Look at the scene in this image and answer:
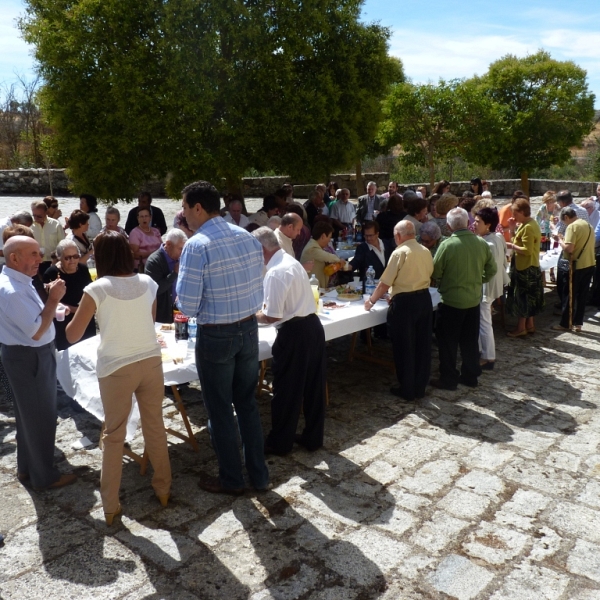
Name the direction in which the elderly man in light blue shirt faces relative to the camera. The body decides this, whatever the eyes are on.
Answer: to the viewer's right

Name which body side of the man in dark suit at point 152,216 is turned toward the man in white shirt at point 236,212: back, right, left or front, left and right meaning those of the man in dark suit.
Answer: left

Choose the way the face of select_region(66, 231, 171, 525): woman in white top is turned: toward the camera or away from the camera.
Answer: away from the camera

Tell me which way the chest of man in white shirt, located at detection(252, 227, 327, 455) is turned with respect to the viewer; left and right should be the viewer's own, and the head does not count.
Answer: facing away from the viewer and to the left of the viewer

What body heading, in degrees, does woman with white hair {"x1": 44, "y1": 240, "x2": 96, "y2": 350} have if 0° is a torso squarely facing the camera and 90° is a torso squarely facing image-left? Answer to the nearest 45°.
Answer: approximately 315°

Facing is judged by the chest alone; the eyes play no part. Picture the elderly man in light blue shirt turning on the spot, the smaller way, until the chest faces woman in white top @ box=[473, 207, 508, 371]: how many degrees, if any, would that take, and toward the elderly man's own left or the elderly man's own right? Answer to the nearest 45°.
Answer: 0° — they already face them

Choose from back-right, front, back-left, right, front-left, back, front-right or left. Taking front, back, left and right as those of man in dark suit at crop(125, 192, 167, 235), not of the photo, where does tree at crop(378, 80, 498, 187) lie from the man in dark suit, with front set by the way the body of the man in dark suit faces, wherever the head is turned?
back-left

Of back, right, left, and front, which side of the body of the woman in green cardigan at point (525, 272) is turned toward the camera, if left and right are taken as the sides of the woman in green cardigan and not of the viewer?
left

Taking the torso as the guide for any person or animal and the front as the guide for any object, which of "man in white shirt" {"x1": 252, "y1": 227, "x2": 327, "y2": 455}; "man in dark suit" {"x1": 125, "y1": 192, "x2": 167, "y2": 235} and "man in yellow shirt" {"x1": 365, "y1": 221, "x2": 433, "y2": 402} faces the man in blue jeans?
the man in dark suit

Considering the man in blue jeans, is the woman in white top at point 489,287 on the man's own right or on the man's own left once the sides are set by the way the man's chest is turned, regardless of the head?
on the man's own right

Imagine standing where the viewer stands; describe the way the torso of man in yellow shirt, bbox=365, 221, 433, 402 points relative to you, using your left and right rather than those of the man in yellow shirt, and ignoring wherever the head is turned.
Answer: facing away from the viewer and to the left of the viewer

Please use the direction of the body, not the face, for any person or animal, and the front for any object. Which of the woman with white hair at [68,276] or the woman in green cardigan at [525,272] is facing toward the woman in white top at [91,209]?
the woman in green cardigan
